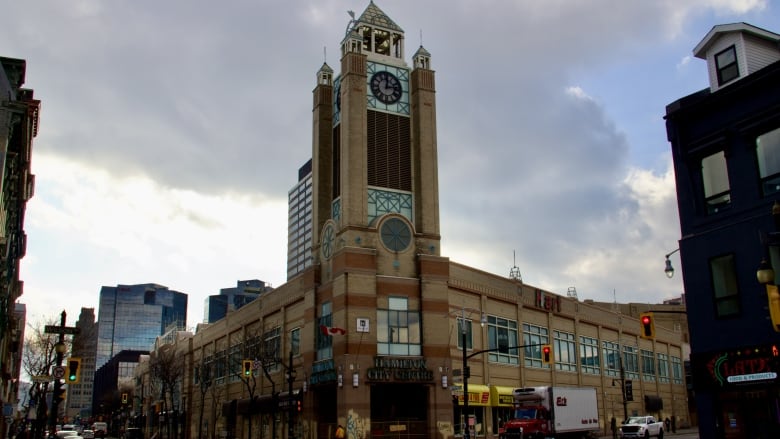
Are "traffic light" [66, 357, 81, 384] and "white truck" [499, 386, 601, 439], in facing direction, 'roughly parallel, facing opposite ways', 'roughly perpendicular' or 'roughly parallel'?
roughly perpendicular

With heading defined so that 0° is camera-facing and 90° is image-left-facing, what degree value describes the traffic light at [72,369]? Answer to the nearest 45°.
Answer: approximately 0°

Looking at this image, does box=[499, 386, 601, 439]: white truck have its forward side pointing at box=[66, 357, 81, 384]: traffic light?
yes

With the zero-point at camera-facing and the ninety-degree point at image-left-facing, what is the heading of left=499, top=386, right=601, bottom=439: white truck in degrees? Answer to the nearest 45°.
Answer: approximately 45°

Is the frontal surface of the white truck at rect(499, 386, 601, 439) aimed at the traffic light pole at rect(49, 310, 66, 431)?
yes
